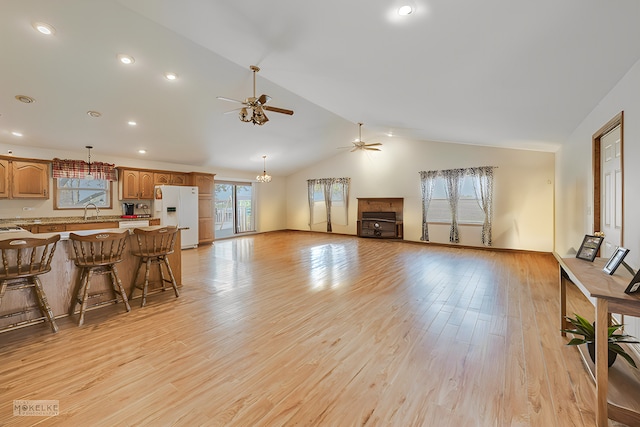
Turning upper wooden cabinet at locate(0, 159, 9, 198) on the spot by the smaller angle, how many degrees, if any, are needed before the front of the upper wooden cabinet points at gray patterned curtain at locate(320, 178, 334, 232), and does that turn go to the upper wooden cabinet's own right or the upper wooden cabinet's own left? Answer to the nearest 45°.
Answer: approximately 90° to the upper wooden cabinet's own left

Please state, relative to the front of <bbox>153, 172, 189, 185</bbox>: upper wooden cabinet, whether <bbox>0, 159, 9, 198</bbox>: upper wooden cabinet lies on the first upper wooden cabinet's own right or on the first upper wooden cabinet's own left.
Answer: on the first upper wooden cabinet's own right

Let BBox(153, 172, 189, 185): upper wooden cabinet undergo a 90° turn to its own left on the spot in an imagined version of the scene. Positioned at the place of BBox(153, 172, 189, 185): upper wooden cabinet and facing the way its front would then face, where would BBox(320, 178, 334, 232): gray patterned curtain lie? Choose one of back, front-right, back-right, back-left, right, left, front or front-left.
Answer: front

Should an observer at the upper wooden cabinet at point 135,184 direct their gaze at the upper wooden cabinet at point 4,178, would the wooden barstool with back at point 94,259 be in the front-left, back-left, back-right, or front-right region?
front-left

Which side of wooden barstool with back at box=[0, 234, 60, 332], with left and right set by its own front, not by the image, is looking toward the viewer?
back

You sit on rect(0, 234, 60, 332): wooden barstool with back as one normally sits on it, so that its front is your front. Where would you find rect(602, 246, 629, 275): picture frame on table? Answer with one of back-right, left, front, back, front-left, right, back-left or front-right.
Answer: back-right

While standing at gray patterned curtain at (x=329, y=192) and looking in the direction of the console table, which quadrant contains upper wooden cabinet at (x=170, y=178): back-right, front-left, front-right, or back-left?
front-right

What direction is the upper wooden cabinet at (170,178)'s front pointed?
toward the camera

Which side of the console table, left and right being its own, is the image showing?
left

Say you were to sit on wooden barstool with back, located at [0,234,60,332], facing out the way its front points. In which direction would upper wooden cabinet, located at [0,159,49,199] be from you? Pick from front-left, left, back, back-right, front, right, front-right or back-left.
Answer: front

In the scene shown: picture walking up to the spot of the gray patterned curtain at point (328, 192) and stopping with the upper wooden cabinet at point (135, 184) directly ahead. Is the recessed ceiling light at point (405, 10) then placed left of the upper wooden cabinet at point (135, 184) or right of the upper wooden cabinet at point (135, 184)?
left

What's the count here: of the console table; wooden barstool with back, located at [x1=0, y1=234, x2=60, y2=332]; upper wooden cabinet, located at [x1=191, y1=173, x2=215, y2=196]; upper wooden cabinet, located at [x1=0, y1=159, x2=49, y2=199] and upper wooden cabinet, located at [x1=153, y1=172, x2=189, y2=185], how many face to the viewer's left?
1

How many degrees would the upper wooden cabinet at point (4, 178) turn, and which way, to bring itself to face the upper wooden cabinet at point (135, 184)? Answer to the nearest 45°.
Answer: approximately 90° to its left

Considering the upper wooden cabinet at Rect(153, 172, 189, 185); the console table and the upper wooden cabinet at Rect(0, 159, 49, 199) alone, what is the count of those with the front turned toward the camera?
2

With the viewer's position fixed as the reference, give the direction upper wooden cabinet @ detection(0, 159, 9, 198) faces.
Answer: facing the viewer

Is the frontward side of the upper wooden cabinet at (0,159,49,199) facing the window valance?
no

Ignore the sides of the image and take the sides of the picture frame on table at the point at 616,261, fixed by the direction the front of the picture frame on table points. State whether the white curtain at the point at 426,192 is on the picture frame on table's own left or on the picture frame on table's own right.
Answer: on the picture frame on table's own right
